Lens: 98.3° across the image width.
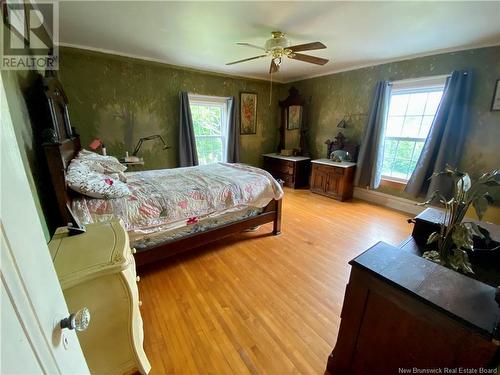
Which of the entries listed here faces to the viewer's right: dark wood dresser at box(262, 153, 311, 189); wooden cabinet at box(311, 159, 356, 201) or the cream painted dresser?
the cream painted dresser

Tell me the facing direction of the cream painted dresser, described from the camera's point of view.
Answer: facing to the right of the viewer

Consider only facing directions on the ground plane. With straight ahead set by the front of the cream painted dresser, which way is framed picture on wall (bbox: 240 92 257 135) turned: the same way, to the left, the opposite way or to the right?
to the right

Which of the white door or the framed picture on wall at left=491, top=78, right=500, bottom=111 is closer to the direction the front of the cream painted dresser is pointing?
the framed picture on wall

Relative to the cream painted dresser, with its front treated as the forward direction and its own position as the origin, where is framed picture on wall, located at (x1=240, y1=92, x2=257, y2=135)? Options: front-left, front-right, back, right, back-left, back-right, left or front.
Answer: front-left

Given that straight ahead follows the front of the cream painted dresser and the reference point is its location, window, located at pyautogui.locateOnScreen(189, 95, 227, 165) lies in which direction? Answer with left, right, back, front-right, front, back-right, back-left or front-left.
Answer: front-left

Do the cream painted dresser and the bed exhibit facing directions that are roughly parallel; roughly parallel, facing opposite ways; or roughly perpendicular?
roughly parallel

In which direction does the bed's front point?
to the viewer's right

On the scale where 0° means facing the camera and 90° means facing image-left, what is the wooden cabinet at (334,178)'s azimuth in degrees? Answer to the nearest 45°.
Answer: approximately 45°

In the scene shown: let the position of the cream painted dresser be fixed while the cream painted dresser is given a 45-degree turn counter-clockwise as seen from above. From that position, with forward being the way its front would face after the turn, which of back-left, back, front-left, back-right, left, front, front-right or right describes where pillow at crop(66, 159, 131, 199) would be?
front-left

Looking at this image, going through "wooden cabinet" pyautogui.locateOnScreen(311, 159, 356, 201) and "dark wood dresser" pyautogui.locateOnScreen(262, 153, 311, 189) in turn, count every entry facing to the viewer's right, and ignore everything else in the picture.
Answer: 0

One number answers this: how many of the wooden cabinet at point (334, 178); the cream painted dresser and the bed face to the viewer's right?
2
